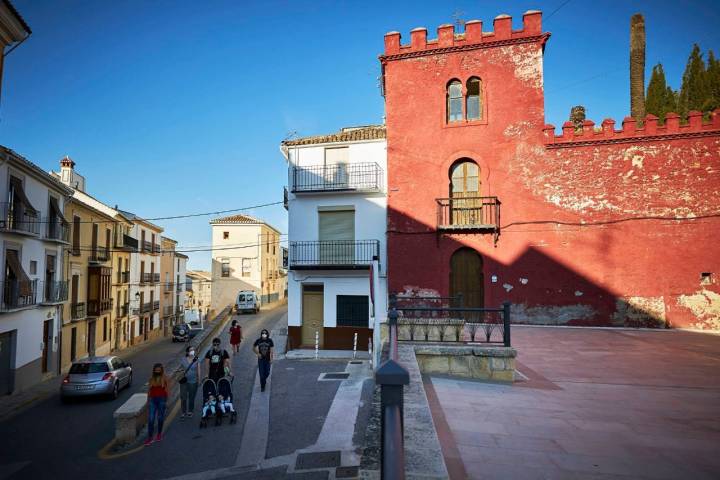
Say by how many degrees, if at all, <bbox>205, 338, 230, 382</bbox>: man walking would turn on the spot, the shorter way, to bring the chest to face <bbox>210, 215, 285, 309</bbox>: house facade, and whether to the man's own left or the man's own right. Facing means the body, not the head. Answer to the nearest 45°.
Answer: approximately 180°

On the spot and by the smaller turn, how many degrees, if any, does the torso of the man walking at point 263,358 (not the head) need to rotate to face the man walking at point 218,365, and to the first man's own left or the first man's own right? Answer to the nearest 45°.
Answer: approximately 45° to the first man's own right

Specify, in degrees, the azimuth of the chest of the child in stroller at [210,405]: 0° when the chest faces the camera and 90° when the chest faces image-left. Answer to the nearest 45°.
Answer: approximately 0°

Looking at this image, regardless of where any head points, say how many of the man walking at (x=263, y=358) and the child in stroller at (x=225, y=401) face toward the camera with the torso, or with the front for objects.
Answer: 2

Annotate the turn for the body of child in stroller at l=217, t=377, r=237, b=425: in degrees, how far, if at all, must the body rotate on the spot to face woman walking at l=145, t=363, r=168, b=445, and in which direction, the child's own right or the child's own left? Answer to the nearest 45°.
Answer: approximately 90° to the child's own right

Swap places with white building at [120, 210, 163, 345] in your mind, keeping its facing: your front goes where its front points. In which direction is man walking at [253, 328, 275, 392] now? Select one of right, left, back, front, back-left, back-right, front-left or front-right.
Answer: front-right

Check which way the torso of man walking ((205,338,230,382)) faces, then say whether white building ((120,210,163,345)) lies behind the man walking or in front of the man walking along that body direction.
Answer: behind
